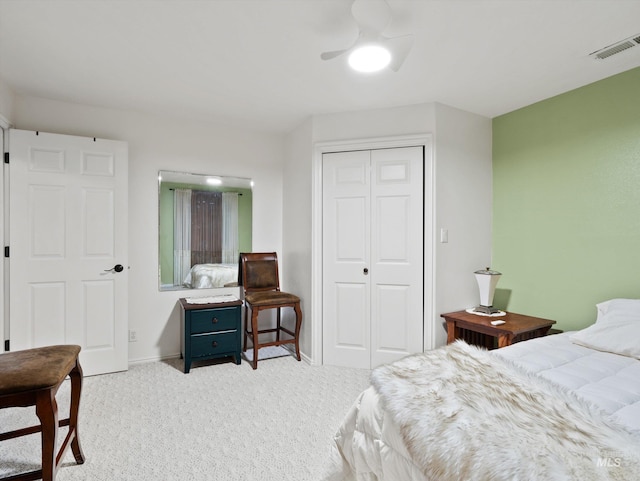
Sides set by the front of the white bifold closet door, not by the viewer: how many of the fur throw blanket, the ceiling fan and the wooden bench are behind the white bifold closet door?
0

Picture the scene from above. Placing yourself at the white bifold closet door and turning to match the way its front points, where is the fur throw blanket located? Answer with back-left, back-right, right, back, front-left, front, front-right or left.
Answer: front

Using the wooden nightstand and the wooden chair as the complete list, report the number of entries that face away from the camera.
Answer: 0

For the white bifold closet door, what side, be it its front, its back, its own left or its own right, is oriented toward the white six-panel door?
right

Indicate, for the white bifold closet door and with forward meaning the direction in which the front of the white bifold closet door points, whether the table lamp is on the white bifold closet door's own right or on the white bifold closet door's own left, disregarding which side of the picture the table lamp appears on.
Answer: on the white bifold closet door's own left

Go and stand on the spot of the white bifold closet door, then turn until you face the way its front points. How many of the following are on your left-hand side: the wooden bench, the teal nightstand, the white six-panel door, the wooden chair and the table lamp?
1

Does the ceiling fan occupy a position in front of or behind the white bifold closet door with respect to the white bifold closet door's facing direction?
in front

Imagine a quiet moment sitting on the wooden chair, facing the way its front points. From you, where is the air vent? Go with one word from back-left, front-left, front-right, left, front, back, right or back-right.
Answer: front

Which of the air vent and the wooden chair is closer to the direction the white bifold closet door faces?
the air vent

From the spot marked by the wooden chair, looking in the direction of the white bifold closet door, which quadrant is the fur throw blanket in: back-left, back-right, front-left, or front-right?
front-right

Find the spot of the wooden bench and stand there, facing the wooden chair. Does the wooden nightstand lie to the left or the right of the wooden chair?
right

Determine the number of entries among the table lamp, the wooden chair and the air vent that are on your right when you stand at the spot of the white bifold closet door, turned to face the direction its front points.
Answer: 1

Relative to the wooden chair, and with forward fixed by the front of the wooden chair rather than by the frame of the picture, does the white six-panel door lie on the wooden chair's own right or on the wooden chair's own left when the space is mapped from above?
on the wooden chair's own right

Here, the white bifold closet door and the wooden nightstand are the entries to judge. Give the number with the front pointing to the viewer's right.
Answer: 0

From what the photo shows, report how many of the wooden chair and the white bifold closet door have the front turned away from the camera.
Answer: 0

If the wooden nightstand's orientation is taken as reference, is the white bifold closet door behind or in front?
in front

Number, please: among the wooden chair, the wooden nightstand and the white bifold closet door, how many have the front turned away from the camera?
0

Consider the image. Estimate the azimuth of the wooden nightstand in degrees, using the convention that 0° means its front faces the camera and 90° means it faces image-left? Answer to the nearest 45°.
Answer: approximately 45°

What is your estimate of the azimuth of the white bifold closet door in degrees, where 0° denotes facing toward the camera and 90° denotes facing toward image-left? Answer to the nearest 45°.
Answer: approximately 0°

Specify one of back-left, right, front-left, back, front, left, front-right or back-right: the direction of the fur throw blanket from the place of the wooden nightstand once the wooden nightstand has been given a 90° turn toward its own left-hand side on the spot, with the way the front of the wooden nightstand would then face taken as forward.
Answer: front-right
